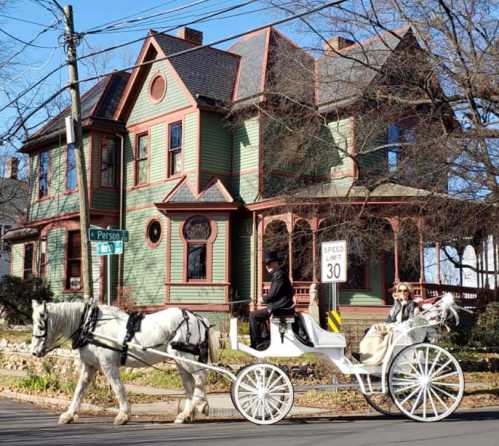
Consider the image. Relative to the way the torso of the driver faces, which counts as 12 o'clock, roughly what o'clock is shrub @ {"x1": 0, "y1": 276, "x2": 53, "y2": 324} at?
The shrub is roughly at 2 o'clock from the driver.

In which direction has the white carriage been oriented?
to the viewer's left

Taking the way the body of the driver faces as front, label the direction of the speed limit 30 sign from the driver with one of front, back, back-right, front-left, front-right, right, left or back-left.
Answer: back-right

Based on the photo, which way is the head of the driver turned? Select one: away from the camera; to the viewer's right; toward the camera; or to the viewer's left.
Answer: to the viewer's left

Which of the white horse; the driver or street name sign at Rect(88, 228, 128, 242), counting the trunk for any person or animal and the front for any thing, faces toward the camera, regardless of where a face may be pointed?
the street name sign

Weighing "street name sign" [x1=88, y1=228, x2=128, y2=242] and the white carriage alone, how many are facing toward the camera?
1

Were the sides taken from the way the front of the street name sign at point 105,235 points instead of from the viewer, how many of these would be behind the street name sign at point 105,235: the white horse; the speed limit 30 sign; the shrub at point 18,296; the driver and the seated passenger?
1

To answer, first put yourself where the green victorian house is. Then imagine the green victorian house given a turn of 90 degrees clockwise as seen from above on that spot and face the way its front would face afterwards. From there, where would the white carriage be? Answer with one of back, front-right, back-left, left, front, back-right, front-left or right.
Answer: front-left

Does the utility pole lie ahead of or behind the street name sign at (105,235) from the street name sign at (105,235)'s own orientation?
behind

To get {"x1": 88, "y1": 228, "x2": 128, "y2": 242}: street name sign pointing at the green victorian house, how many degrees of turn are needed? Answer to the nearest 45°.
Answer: approximately 180°

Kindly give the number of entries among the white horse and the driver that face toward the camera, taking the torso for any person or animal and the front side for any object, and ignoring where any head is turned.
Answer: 0

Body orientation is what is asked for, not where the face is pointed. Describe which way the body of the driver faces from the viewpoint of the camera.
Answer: to the viewer's left

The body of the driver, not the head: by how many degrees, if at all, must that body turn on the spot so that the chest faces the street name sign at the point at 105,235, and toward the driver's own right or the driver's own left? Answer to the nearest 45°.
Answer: approximately 45° to the driver's own right

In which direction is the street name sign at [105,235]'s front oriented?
toward the camera

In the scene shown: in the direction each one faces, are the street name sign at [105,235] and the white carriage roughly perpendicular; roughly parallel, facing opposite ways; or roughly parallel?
roughly perpendicular

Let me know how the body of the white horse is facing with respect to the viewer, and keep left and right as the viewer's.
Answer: facing to the left of the viewer
